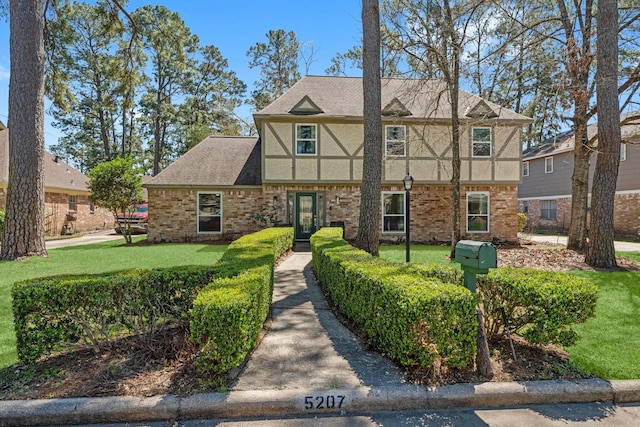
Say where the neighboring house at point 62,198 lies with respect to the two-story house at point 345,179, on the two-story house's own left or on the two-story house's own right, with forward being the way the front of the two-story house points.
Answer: on the two-story house's own right

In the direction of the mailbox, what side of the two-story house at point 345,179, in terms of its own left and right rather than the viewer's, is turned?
front

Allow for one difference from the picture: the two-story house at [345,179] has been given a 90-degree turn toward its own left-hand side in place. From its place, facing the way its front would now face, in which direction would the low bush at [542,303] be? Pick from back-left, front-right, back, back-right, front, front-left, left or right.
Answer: right

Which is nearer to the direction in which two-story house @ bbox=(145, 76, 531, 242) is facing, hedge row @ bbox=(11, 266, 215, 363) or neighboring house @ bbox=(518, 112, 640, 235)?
the hedge row

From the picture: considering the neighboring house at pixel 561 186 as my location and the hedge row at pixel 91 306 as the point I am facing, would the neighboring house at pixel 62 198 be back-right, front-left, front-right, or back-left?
front-right

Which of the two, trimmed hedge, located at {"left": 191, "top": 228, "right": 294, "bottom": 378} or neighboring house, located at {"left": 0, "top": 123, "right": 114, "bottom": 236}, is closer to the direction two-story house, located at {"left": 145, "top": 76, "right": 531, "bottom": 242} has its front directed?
the trimmed hedge

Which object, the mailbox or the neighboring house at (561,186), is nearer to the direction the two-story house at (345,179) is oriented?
the mailbox

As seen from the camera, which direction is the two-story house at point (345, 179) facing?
toward the camera

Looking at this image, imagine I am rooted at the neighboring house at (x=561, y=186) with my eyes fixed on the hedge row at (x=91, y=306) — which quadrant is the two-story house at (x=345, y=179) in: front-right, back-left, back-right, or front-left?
front-right

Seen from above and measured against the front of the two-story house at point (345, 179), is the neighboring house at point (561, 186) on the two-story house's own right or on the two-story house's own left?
on the two-story house's own left

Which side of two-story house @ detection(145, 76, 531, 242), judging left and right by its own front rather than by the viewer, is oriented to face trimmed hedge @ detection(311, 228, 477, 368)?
front
